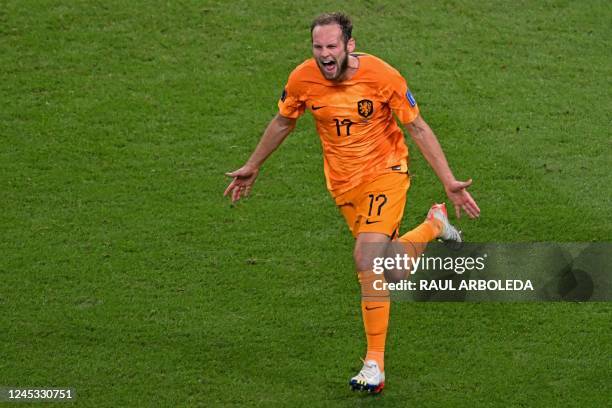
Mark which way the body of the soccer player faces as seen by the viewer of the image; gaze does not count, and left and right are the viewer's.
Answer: facing the viewer and to the left of the viewer
